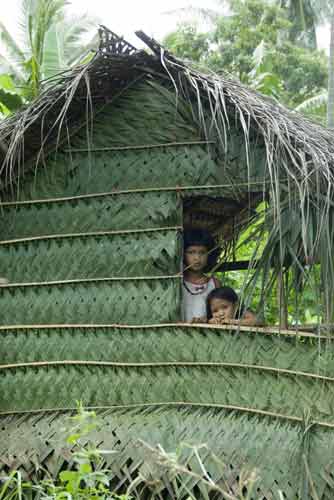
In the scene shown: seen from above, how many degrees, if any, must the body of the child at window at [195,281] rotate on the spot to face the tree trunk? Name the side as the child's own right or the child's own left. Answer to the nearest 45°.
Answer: approximately 180°

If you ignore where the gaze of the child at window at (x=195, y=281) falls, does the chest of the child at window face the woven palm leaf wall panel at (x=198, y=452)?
yes

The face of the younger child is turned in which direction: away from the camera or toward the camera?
toward the camera

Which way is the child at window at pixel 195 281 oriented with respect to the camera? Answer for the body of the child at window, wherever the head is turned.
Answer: toward the camera

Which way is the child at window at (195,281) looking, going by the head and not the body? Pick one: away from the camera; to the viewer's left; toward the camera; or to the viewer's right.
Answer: toward the camera
